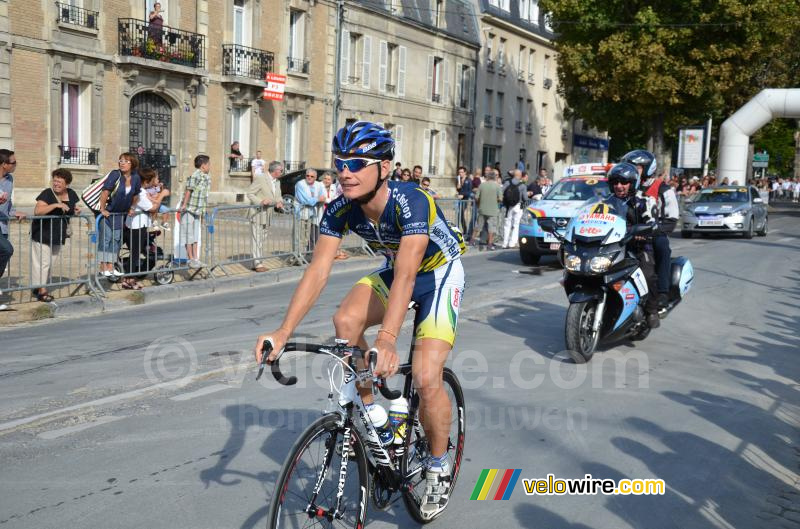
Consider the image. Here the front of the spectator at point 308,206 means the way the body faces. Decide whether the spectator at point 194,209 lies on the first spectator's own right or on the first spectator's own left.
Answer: on the first spectator's own right

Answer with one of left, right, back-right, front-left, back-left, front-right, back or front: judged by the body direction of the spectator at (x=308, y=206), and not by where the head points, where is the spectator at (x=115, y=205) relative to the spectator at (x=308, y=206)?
right

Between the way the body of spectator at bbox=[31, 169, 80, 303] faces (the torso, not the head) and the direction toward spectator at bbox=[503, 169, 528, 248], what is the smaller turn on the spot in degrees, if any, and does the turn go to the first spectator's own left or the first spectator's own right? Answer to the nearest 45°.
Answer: approximately 90° to the first spectator's own left

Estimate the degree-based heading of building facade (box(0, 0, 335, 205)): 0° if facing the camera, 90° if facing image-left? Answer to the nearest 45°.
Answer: approximately 315°

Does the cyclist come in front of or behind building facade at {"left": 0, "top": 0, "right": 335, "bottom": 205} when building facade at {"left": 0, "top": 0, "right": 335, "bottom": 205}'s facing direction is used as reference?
in front

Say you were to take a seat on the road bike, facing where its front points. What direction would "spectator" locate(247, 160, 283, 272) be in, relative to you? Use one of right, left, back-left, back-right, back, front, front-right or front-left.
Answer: back-right

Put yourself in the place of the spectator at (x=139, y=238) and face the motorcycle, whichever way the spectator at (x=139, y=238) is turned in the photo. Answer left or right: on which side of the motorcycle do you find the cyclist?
right

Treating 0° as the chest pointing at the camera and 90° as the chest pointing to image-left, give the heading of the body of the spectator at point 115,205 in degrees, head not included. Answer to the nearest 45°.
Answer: approximately 315°
